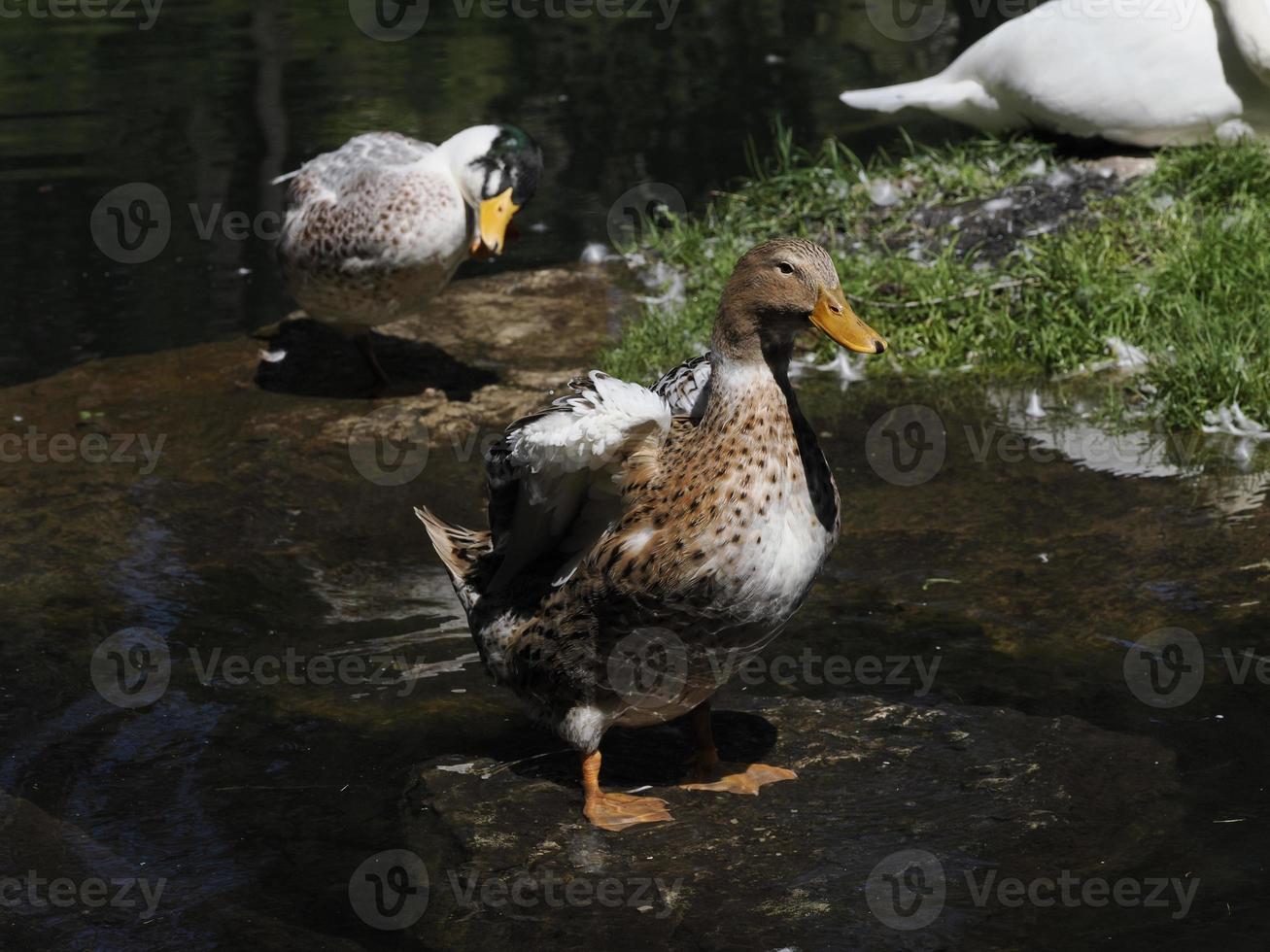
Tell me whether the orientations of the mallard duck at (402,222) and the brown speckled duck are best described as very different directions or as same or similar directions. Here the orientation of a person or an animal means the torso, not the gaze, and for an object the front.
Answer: same or similar directions

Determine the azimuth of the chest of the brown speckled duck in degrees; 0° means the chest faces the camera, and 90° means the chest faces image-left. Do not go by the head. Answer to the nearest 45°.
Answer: approximately 315°

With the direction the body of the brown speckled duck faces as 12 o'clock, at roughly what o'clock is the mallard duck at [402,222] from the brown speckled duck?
The mallard duck is roughly at 7 o'clock from the brown speckled duck.

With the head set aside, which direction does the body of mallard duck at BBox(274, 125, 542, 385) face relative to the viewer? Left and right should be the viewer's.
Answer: facing the viewer and to the right of the viewer

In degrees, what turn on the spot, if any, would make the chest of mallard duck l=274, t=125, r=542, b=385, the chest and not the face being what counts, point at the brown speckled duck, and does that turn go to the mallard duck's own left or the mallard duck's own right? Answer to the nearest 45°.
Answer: approximately 45° to the mallard duck's own right

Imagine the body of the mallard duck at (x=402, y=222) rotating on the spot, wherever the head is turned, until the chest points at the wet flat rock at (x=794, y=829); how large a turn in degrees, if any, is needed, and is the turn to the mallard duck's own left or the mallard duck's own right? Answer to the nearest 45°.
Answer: approximately 45° to the mallard duck's own right

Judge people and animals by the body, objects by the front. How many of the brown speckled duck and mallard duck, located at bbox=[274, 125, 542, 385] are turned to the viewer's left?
0
